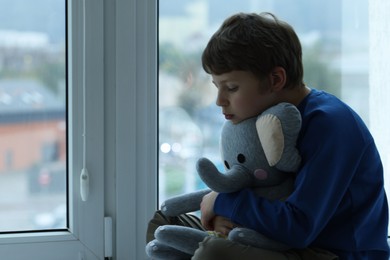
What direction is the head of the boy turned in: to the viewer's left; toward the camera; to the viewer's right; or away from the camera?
to the viewer's left

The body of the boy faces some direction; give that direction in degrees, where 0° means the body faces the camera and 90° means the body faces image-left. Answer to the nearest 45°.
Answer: approximately 90°
